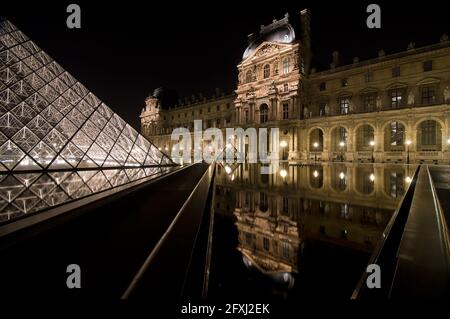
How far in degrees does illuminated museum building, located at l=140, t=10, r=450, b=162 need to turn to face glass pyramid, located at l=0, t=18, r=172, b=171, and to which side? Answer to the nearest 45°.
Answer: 0° — it already faces it

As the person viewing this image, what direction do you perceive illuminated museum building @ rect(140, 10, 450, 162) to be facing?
facing the viewer and to the left of the viewer
